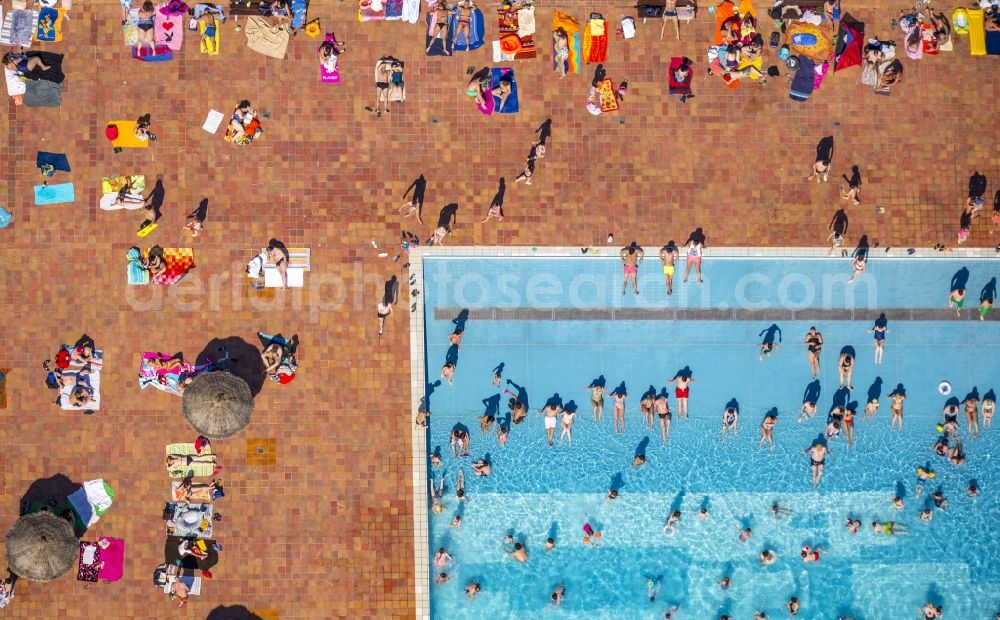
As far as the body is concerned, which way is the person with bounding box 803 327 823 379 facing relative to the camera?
toward the camera

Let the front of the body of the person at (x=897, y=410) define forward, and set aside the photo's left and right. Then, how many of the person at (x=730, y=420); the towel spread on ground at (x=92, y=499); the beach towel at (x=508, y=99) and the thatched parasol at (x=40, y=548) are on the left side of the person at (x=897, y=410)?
0

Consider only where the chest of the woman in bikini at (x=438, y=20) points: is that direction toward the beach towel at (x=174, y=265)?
no

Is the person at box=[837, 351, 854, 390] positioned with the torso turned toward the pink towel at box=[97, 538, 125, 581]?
no

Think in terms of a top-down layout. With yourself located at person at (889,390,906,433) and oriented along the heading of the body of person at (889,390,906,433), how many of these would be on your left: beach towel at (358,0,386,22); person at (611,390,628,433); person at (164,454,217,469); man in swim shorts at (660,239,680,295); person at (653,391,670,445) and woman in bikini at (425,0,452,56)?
0

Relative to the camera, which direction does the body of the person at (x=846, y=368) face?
toward the camera

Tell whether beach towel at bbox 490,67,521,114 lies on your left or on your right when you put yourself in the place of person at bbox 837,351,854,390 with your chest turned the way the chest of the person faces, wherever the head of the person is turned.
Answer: on your right

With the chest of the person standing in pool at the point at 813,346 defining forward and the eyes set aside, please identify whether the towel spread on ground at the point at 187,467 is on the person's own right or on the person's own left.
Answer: on the person's own right

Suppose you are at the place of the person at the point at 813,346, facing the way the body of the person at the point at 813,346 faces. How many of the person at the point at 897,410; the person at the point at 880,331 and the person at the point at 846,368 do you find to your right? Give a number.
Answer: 0

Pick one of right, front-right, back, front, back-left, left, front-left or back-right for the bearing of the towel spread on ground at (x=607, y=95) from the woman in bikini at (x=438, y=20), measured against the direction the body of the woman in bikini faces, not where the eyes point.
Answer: left
